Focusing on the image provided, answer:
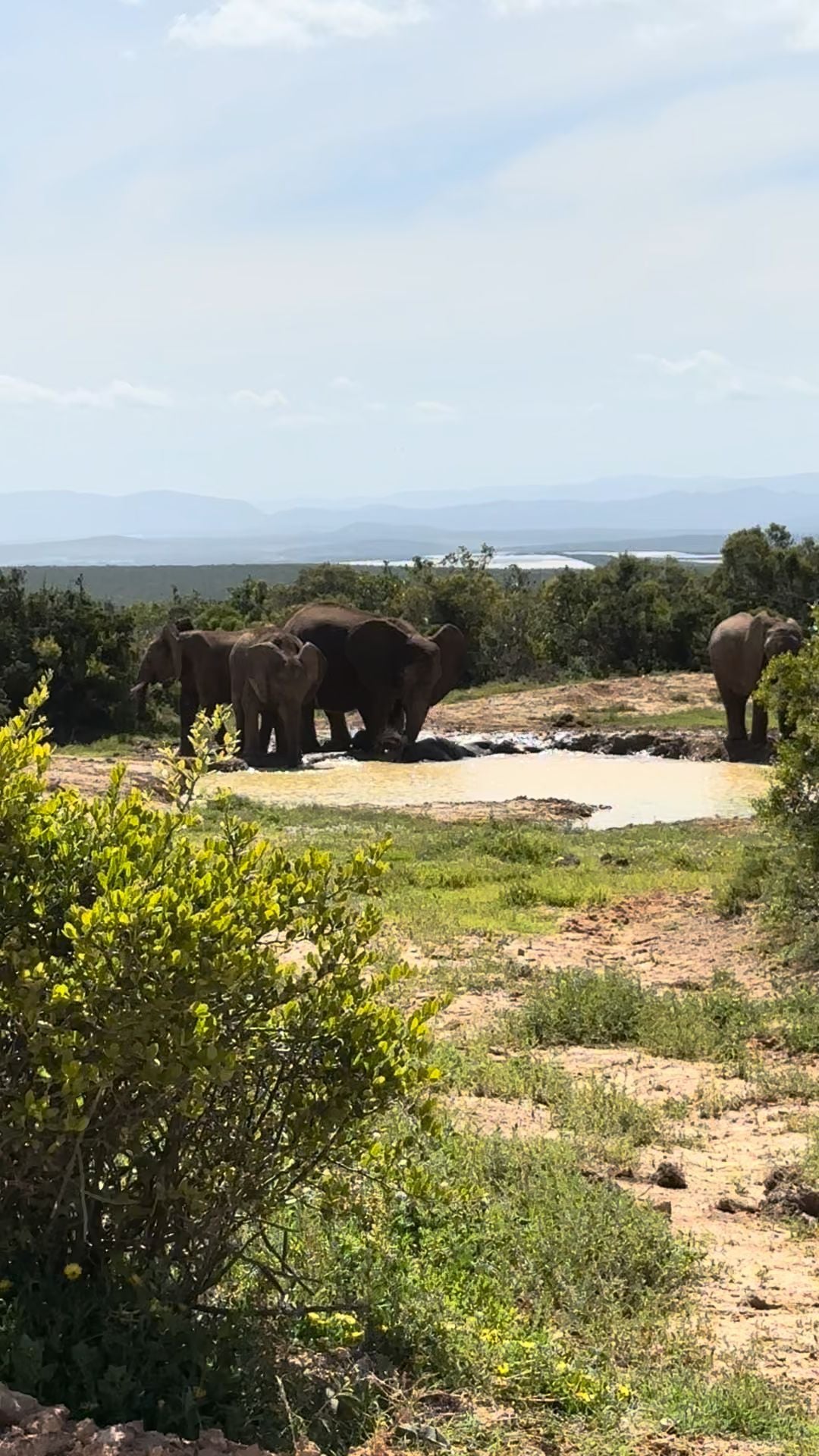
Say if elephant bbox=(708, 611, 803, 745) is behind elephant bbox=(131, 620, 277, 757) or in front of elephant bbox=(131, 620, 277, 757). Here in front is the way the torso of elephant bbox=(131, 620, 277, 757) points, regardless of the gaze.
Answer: behind

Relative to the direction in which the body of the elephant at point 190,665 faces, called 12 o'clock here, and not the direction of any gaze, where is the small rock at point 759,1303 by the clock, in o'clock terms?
The small rock is roughly at 9 o'clock from the elephant.

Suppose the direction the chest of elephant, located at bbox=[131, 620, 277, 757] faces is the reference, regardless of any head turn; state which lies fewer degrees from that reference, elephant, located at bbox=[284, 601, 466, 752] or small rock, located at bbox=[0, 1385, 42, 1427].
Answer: the small rock

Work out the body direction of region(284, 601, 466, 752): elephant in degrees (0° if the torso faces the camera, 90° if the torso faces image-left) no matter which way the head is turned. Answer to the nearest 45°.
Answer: approximately 315°

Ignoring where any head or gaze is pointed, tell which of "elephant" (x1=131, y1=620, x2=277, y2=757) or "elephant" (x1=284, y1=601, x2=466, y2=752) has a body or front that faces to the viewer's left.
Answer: "elephant" (x1=131, y1=620, x2=277, y2=757)

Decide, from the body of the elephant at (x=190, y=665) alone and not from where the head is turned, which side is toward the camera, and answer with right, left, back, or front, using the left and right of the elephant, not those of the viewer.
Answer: left

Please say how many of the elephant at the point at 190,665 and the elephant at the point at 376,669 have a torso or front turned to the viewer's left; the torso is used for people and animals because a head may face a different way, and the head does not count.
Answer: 1

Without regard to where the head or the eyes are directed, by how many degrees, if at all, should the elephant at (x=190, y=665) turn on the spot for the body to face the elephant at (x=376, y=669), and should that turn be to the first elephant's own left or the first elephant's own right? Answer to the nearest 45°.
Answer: approximately 180°

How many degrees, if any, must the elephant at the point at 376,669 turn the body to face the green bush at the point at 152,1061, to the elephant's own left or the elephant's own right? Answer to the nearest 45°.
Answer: approximately 45° to the elephant's own right

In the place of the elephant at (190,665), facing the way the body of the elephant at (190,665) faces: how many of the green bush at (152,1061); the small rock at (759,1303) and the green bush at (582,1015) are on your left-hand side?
3

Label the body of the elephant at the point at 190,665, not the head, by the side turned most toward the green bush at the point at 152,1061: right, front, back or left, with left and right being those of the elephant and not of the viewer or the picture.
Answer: left

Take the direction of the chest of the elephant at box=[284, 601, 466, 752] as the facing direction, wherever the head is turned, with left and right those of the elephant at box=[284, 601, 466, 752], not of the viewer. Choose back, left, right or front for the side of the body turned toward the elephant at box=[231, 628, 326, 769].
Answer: right
